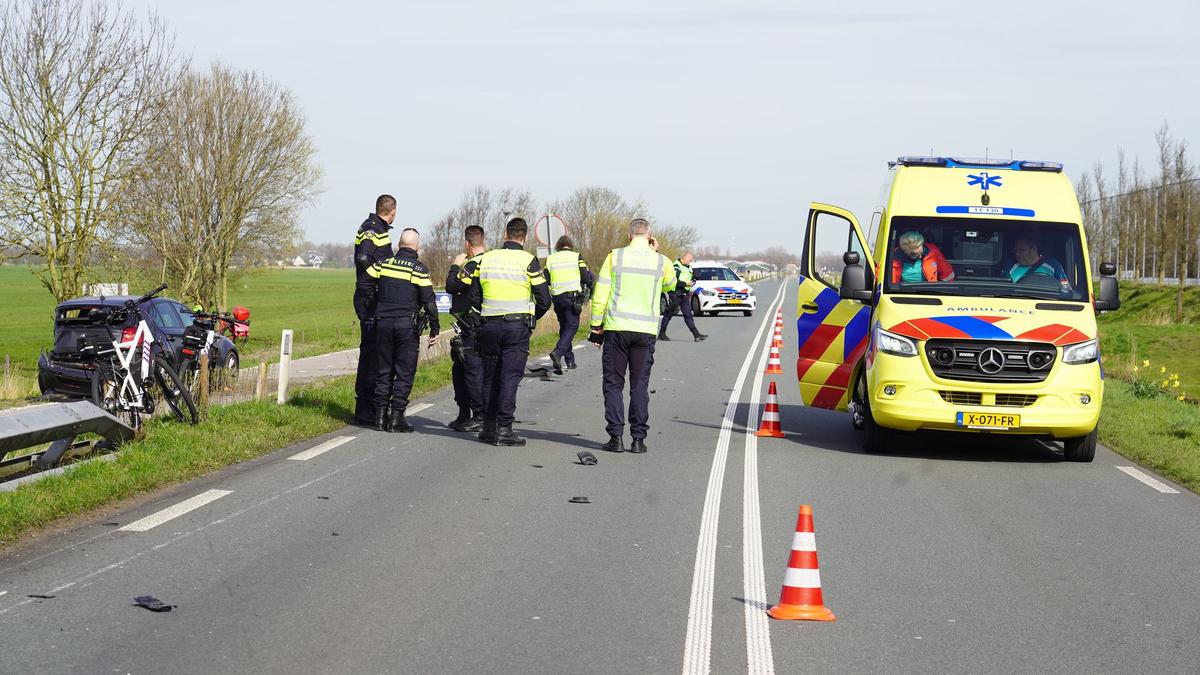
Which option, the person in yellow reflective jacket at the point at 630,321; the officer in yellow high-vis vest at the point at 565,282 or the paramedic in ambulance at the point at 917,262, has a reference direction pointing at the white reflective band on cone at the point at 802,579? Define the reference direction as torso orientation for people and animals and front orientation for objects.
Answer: the paramedic in ambulance

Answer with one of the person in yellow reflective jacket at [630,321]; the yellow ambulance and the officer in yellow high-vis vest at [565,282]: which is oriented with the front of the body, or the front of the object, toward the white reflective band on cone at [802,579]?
the yellow ambulance

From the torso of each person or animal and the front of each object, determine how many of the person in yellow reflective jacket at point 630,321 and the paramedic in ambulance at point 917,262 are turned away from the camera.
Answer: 1

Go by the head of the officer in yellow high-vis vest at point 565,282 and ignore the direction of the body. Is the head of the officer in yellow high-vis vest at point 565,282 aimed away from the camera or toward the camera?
away from the camera

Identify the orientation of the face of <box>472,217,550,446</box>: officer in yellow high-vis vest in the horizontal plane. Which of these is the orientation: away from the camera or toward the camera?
away from the camera

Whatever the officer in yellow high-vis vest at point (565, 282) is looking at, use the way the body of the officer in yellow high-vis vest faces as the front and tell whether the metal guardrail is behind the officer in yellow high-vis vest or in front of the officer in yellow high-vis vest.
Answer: behind

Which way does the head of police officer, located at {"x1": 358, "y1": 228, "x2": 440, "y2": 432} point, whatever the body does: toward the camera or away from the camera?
away from the camera

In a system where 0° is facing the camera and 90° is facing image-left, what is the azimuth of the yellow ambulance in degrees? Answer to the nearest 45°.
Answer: approximately 0°

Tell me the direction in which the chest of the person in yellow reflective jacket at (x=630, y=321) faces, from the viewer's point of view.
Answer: away from the camera

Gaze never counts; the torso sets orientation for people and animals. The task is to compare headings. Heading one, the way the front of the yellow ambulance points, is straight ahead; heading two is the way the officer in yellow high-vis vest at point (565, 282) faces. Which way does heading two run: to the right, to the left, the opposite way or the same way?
the opposite way

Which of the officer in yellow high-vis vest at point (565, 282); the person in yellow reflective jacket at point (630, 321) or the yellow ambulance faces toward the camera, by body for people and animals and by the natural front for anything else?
the yellow ambulance

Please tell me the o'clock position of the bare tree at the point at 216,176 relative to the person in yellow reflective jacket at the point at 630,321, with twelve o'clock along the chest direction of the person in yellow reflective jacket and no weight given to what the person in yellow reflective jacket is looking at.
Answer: The bare tree is roughly at 11 o'clock from the person in yellow reflective jacket.

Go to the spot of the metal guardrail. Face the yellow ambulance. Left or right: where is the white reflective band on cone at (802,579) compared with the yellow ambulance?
right

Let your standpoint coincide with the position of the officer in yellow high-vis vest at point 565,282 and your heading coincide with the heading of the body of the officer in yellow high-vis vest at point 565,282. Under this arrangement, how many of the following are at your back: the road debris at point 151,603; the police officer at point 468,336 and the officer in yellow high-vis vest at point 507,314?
3
